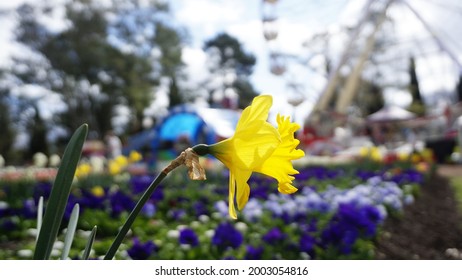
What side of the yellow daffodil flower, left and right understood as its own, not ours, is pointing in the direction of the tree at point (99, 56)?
left

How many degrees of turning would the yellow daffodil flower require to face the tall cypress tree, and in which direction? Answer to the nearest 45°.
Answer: approximately 90° to its left

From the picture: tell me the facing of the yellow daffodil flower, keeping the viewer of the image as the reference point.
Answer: facing to the right of the viewer

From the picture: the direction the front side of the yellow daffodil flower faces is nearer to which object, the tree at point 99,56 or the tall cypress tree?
the tall cypress tree

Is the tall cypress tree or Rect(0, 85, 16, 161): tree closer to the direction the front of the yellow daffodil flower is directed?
the tall cypress tree

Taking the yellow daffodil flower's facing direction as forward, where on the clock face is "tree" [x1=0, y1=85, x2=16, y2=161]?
The tree is roughly at 8 o'clock from the yellow daffodil flower.

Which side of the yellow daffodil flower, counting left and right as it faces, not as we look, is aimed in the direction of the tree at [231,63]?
left
